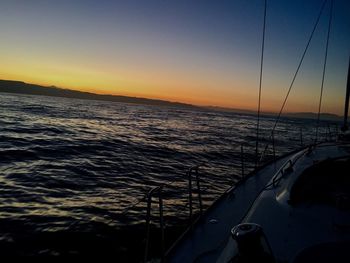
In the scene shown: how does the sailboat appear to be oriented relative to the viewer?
away from the camera
